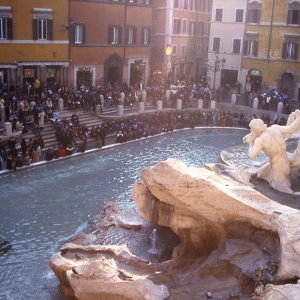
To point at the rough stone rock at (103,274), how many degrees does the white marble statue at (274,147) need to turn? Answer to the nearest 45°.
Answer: approximately 90° to its left

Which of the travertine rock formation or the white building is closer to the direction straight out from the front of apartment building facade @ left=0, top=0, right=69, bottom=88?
the travertine rock formation

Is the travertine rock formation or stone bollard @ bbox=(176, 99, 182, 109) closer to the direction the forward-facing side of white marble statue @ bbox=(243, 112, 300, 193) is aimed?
the stone bollard

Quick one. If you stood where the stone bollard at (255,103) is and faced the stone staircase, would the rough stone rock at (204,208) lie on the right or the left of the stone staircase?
left

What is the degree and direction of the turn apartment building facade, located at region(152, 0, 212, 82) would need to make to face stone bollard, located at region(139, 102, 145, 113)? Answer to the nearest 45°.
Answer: approximately 45° to its right

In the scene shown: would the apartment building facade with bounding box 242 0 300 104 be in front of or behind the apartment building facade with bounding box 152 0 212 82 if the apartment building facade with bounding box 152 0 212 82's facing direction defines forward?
in front

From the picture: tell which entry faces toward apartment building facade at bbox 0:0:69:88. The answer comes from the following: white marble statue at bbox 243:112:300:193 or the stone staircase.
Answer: the white marble statue

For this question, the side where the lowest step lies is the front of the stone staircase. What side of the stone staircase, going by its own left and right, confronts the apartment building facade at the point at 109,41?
back

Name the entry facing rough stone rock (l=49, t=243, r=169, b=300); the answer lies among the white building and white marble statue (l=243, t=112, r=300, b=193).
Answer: the white building

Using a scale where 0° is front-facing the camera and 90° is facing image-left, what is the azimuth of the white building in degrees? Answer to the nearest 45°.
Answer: approximately 0°

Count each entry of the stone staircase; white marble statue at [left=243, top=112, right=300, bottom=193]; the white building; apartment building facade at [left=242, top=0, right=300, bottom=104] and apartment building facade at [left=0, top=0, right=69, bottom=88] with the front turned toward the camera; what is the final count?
4

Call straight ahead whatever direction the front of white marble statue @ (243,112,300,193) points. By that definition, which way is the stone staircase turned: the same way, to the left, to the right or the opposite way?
the opposite way

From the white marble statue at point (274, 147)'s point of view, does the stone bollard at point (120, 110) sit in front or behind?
in front

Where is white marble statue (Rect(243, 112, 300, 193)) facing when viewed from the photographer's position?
facing away from the viewer and to the left of the viewer

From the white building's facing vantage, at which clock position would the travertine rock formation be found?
The travertine rock formation is roughly at 12 o'clock from the white building.
